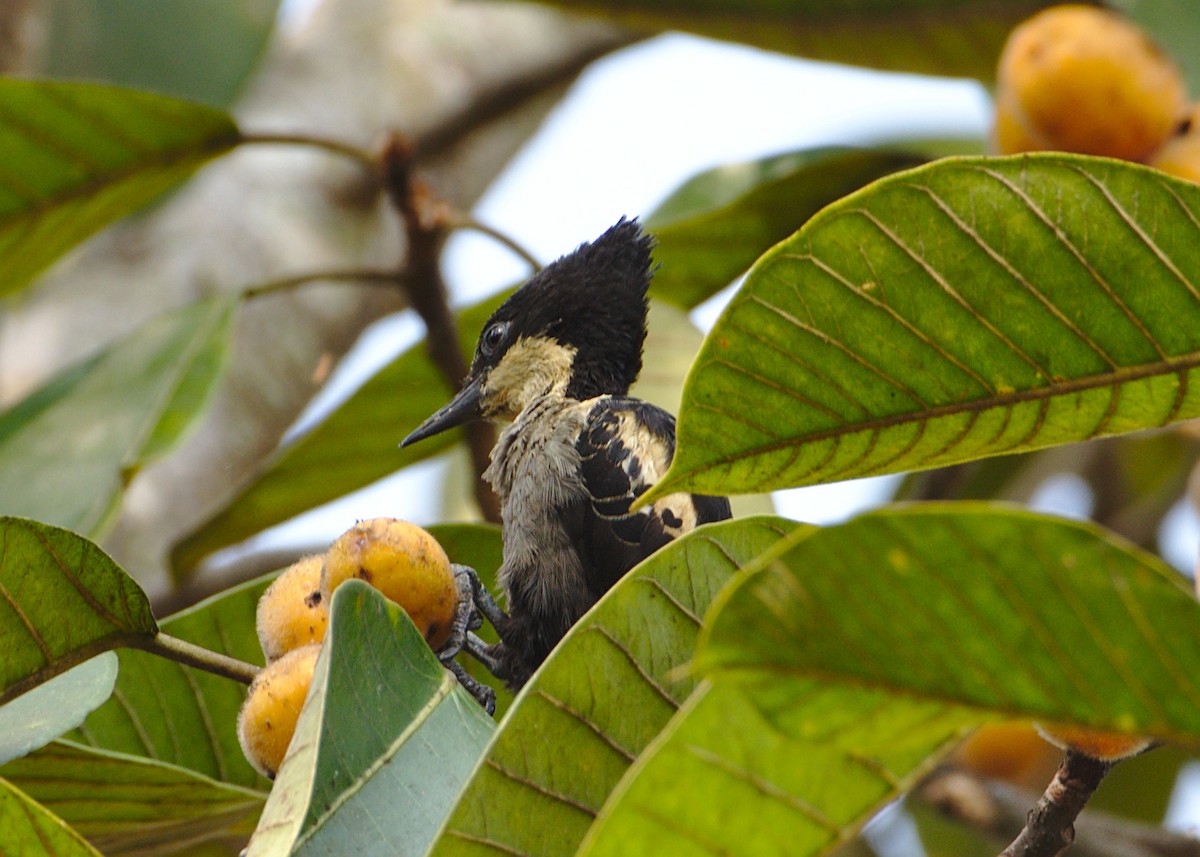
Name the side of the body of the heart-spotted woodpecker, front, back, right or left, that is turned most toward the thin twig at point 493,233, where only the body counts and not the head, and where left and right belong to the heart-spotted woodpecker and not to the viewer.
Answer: right

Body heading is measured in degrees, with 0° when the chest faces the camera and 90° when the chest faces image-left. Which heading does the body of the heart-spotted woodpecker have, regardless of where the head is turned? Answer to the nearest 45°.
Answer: approximately 90°

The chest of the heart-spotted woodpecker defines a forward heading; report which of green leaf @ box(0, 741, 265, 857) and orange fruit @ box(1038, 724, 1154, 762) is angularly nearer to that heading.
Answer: the green leaf

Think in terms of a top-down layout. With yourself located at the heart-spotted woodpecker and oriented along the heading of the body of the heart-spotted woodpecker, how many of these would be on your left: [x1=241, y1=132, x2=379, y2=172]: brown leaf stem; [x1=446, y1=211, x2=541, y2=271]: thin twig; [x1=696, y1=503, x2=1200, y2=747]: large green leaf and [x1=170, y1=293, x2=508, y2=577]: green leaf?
1

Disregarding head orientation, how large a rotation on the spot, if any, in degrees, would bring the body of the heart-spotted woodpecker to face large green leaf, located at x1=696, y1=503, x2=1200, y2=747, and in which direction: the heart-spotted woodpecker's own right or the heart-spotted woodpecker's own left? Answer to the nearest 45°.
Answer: approximately 90° to the heart-spotted woodpecker's own left

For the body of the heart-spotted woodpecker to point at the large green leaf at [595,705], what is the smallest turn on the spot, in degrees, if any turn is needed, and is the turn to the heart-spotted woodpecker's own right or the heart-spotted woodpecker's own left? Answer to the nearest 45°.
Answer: approximately 90° to the heart-spotted woodpecker's own left

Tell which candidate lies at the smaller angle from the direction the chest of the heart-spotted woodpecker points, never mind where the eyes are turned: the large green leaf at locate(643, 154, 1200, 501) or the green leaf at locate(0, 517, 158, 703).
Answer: the green leaf

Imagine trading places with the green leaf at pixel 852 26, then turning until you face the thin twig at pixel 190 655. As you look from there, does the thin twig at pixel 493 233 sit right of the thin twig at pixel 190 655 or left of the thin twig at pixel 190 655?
right
